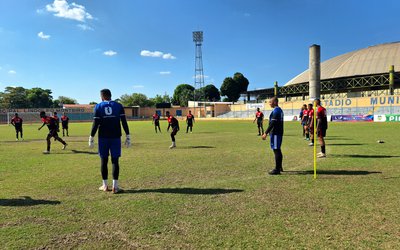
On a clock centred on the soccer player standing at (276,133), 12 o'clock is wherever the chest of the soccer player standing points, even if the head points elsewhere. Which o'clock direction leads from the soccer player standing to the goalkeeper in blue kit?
The goalkeeper in blue kit is roughly at 11 o'clock from the soccer player standing.

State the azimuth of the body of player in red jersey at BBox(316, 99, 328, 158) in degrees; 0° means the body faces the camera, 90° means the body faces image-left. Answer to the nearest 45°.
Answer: approximately 90°

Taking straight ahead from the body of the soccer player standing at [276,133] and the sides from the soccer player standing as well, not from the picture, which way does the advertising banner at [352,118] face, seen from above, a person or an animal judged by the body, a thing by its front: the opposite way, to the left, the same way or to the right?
to the left

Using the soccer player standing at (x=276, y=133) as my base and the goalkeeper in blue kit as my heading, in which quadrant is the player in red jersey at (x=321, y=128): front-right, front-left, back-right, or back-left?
back-right

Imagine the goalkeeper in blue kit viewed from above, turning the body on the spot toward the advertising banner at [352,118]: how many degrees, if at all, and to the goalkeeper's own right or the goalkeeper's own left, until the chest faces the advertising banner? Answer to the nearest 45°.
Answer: approximately 45° to the goalkeeper's own right

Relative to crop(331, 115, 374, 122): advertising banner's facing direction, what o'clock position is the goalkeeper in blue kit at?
The goalkeeper in blue kit is roughly at 12 o'clock from the advertising banner.

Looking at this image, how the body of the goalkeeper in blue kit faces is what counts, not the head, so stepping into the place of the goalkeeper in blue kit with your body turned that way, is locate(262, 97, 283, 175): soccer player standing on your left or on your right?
on your right

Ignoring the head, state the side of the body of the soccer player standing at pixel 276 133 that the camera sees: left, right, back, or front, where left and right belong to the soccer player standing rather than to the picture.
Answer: left

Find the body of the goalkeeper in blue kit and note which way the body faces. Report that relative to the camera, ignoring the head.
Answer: away from the camera
